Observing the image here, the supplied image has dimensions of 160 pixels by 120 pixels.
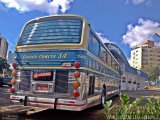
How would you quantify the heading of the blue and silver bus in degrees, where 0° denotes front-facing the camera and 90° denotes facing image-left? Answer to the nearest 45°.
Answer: approximately 225°
